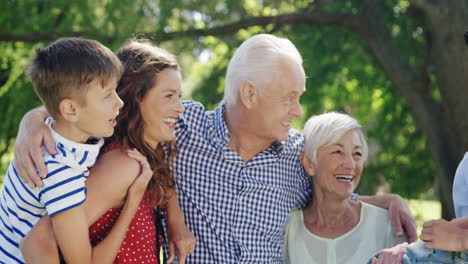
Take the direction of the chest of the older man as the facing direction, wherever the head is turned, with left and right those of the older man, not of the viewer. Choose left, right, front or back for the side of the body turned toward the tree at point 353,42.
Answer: back

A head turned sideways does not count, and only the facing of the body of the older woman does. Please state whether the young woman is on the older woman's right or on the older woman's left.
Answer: on the older woman's right

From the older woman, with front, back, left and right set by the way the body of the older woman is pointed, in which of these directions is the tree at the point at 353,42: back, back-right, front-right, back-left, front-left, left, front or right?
back

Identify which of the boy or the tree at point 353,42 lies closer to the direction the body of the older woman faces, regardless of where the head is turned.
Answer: the boy

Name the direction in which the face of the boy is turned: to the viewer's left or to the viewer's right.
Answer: to the viewer's right

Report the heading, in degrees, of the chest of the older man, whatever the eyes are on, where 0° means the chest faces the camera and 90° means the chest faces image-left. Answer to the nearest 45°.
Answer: approximately 0°

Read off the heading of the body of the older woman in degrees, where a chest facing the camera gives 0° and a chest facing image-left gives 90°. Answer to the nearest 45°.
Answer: approximately 0°

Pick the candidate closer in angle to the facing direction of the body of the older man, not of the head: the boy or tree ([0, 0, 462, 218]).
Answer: the boy
